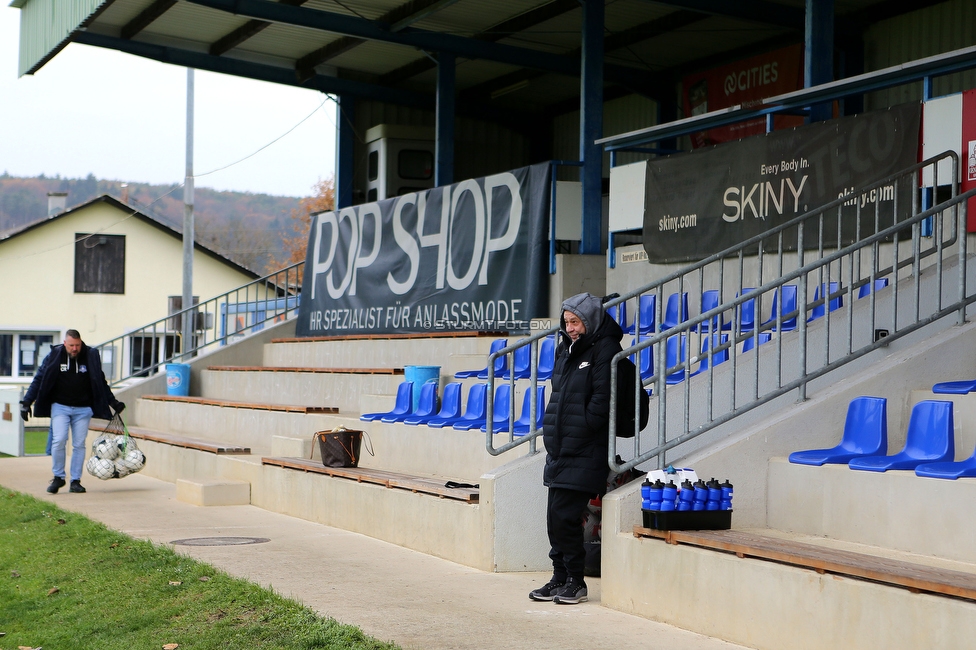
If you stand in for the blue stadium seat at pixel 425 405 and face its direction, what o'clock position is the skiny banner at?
The skiny banner is roughly at 8 o'clock from the blue stadium seat.

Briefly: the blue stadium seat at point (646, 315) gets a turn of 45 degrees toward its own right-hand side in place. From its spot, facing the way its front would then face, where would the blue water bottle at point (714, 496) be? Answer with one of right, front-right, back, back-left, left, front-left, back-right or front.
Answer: left

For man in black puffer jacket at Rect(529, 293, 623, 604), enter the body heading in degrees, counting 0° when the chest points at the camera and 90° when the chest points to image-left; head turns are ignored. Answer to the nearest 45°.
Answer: approximately 45°

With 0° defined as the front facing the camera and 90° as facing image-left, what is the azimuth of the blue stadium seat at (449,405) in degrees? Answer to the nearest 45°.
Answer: approximately 45°

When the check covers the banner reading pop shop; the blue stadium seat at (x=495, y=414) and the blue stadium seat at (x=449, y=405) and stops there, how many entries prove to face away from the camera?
0

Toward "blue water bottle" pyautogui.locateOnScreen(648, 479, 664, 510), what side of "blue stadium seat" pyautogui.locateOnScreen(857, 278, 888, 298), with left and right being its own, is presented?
front

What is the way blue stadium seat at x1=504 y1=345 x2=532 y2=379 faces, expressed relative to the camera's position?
facing the viewer and to the left of the viewer

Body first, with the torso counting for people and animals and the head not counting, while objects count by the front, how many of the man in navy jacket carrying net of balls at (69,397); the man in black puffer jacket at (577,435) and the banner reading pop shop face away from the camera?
0

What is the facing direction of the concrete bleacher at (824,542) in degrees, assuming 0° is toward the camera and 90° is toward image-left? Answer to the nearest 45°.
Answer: approximately 45°

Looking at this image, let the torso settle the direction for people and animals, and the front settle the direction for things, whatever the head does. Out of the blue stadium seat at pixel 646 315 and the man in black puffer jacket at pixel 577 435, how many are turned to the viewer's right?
0

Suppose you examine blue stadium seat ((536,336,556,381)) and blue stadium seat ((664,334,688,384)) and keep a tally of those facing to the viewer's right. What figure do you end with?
0

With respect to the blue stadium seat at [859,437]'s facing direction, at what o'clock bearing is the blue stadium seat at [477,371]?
the blue stadium seat at [477,371] is roughly at 3 o'clock from the blue stadium seat at [859,437].

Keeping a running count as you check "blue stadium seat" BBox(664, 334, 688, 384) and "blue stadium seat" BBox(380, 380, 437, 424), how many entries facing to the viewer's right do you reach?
0

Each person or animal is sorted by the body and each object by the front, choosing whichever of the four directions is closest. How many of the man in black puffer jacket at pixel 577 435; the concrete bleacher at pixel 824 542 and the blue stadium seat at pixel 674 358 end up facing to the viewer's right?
0

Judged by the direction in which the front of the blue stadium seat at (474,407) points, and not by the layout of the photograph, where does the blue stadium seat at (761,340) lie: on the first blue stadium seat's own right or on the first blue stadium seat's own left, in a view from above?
on the first blue stadium seat's own left

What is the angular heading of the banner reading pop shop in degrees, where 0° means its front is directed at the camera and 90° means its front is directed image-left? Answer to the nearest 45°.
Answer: approximately 45°
